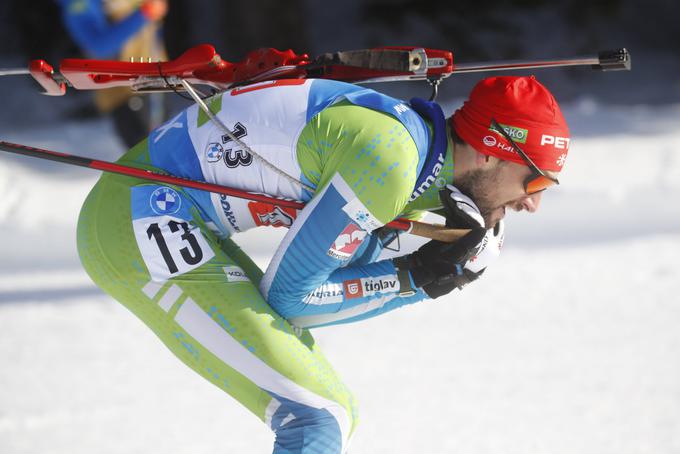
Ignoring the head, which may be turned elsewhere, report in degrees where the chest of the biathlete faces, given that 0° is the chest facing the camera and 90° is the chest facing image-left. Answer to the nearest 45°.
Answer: approximately 270°

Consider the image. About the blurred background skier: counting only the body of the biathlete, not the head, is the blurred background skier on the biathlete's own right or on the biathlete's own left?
on the biathlete's own left
